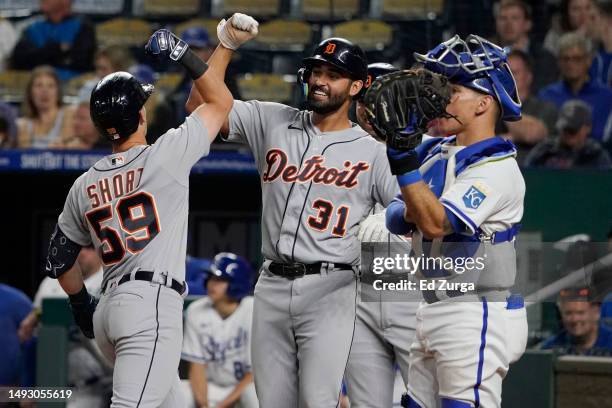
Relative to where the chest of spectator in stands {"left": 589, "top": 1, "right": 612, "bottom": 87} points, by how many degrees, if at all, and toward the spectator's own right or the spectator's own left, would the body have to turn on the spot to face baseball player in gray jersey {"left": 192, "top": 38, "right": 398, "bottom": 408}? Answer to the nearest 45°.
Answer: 0° — they already face them

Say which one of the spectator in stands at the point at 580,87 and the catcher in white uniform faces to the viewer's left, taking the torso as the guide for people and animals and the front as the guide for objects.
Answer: the catcher in white uniform

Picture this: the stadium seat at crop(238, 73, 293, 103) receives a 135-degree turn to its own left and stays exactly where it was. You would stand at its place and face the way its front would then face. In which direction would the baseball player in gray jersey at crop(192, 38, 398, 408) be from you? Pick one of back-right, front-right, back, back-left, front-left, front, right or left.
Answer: back-right

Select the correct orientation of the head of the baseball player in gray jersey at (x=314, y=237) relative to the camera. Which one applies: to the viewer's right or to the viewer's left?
to the viewer's left

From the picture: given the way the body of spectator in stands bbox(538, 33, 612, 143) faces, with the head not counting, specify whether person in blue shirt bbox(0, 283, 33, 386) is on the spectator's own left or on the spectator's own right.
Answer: on the spectator's own right

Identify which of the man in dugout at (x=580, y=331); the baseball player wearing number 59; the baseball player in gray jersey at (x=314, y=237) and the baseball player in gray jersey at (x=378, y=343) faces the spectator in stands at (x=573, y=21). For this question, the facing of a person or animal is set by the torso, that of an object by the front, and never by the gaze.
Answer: the baseball player wearing number 59

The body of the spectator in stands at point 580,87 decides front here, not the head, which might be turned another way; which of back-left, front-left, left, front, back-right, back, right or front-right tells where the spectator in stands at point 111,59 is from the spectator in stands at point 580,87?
right

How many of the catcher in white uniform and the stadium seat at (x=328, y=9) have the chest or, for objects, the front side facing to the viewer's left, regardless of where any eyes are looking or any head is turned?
1

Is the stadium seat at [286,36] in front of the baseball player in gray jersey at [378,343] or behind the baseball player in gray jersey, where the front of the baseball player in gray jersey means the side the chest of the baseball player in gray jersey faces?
behind

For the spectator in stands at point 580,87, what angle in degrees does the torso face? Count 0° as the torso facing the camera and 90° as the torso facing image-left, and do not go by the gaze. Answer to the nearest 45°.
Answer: approximately 0°

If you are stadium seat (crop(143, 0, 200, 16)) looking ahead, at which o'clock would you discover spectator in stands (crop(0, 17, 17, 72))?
The spectator in stands is roughly at 3 o'clock from the stadium seat.

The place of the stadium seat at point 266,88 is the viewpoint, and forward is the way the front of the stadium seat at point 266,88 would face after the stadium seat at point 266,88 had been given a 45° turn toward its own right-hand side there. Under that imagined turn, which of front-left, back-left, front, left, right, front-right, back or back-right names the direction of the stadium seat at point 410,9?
back-left

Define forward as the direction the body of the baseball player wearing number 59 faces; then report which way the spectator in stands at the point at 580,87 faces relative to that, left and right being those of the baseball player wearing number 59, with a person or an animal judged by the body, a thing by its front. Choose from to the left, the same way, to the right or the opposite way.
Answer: the opposite way

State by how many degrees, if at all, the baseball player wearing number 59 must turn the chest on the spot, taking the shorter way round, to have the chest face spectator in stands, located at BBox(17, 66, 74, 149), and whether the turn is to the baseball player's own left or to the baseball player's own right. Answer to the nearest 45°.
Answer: approximately 45° to the baseball player's own left
